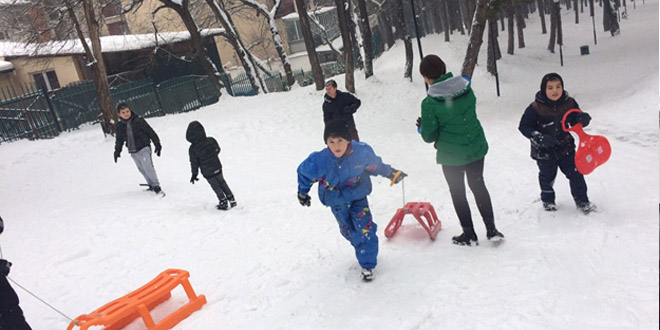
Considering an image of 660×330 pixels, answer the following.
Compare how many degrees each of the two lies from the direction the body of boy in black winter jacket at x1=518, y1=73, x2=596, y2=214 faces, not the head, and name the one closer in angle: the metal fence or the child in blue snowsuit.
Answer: the child in blue snowsuit

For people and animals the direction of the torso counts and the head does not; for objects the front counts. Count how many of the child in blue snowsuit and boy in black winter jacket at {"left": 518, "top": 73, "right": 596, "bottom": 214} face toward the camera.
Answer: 2

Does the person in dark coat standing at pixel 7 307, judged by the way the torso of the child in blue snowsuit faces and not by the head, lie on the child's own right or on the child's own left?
on the child's own right

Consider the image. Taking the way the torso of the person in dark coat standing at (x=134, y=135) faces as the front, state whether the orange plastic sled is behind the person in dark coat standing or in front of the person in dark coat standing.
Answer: in front

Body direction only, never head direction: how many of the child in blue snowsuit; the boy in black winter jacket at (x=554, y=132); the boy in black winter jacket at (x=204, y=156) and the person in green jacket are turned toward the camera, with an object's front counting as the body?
2

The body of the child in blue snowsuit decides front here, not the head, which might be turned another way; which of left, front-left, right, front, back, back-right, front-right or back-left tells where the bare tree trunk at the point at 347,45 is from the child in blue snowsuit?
back

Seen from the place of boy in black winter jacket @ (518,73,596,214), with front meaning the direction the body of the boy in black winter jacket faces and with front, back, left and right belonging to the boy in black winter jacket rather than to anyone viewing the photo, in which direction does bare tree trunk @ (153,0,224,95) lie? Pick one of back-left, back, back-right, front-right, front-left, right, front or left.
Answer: back-right

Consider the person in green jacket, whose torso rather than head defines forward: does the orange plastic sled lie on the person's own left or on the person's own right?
on the person's own left

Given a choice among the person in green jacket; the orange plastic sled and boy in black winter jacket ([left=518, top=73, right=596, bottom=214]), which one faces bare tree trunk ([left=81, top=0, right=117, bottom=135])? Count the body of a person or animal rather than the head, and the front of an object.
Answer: the person in green jacket

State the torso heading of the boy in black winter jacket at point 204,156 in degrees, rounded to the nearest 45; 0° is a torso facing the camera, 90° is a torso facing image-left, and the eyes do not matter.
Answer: approximately 135°
